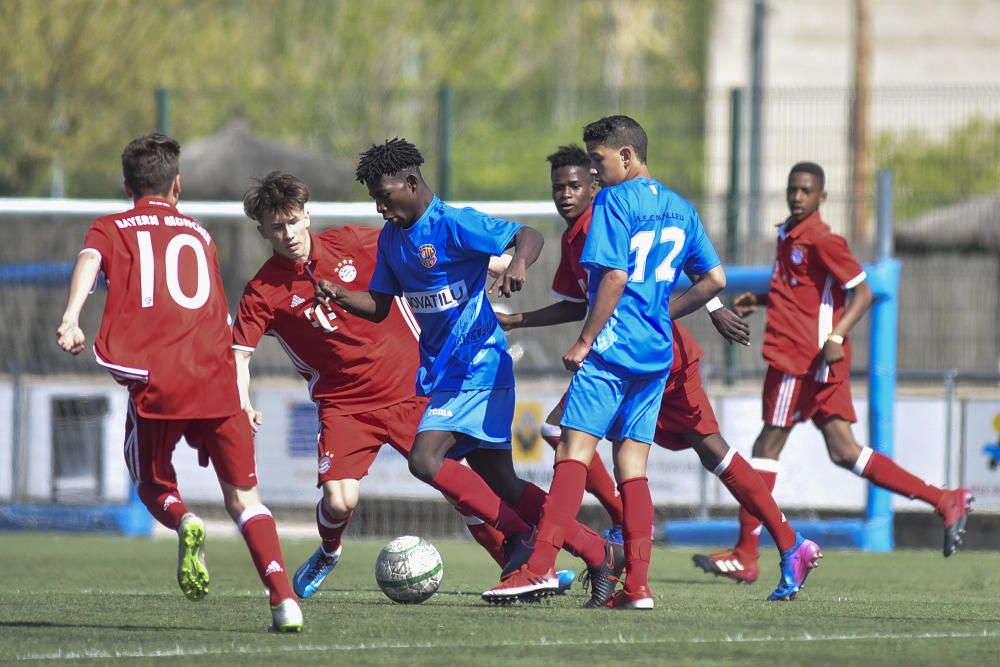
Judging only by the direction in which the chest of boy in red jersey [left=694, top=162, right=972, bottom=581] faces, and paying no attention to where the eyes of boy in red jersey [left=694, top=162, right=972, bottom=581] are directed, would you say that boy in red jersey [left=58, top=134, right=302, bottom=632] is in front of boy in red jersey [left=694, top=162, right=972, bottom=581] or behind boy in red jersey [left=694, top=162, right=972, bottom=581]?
in front

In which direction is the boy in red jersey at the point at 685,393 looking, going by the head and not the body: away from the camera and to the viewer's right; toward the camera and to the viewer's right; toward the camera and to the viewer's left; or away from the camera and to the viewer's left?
toward the camera and to the viewer's left

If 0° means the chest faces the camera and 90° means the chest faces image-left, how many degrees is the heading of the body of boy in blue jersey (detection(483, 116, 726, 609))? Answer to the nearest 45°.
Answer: approximately 135°

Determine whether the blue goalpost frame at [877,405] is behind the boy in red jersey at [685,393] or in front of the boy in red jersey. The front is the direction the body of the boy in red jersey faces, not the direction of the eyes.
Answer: behind

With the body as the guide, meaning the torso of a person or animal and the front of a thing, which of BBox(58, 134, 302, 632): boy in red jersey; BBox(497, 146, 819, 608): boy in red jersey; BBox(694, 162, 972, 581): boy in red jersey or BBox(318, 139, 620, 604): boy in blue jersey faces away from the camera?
BBox(58, 134, 302, 632): boy in red jersey

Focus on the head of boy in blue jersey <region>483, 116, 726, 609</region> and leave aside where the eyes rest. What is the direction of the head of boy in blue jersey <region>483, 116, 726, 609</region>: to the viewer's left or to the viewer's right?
to the viewer's left

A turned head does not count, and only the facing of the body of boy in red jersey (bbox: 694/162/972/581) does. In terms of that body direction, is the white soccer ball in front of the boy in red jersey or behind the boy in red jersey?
in front

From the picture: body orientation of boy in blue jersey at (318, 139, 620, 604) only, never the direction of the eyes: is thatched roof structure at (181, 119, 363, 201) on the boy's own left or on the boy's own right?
on the boy's own right

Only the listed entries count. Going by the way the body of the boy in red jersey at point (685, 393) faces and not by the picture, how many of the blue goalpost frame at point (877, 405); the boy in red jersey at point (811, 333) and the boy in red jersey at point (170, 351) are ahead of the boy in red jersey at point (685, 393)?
1

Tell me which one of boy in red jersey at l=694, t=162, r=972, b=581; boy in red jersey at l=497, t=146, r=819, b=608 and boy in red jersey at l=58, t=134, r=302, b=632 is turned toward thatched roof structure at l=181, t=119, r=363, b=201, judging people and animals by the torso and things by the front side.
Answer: boy in red jersey at l=58, t=134, r=302, b=632

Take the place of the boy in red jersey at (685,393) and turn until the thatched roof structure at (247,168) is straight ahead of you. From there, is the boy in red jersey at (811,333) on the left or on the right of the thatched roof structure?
right

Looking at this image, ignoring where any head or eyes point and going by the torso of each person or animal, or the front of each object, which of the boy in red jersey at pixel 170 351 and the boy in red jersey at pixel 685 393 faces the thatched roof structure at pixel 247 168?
the boy in red jersey at pixel 170 351

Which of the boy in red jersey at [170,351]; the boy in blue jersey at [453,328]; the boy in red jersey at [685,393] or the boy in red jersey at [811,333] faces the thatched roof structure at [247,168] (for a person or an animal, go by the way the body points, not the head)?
the boy in red jersey at [170,351]

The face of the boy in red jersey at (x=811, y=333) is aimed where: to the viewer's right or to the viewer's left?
to the viewer's left

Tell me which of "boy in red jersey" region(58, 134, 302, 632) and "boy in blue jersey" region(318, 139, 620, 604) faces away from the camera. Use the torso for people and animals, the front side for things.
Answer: the boy in red jersey

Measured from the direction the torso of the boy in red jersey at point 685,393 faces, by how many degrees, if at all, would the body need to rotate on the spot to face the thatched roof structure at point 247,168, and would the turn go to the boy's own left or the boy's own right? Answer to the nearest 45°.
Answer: approximately 90° to the boy's own right
